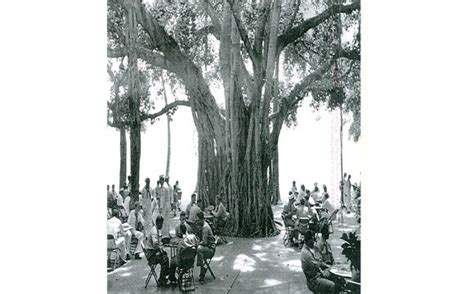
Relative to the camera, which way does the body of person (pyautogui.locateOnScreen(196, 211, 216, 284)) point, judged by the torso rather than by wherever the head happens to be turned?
to the viewer's left

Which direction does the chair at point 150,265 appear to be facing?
to the viewer's right

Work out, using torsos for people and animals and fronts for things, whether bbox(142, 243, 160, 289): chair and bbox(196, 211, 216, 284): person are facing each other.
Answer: yes

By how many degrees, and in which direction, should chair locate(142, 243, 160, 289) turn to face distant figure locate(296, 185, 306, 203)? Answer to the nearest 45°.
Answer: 0° — it already faces them

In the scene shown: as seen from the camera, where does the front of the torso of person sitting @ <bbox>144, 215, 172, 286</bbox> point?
to the viewer's right
